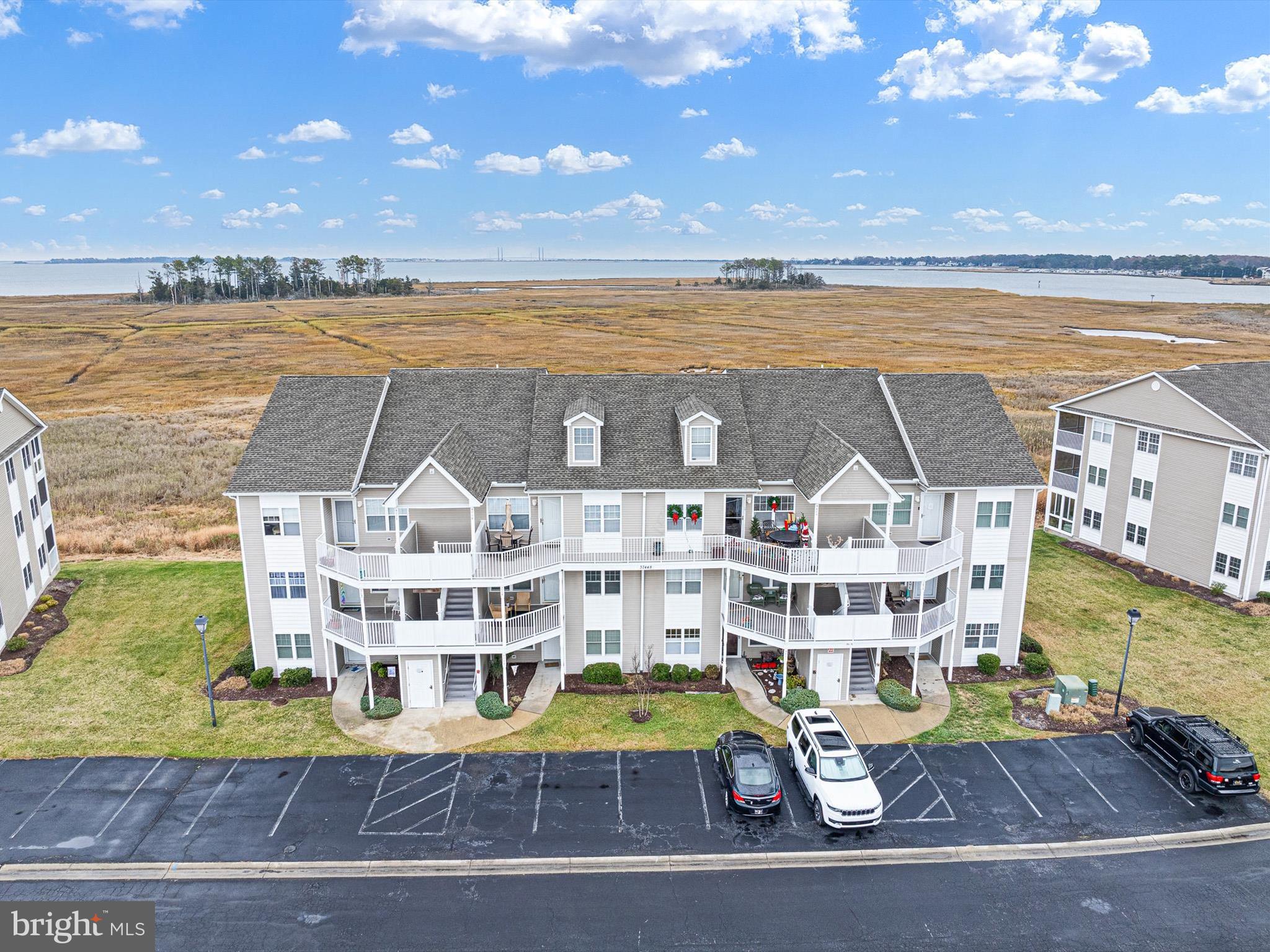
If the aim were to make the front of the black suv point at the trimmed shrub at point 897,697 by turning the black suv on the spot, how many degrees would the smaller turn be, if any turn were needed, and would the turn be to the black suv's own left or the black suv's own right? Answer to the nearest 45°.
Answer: approximately 45° to the black suv's own left

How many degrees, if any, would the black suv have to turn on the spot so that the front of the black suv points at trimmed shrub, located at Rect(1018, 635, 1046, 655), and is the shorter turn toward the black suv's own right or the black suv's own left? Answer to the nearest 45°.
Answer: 0° — it already faces it

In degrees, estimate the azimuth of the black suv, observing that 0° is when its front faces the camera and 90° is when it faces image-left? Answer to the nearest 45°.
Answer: approximately 135°

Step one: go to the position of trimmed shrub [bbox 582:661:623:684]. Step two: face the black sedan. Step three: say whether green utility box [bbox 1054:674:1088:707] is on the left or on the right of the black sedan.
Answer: left

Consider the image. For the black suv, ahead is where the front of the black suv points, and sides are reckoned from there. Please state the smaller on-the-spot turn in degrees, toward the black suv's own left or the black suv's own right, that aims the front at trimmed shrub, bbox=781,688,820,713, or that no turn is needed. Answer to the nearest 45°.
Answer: approximately 45° to the black suv's own left

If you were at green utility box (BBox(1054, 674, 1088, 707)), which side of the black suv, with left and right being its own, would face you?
front

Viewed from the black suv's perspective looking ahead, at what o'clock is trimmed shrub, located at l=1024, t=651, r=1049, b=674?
The trimmed shrub is roughly at 12 o'clock from the black suv.

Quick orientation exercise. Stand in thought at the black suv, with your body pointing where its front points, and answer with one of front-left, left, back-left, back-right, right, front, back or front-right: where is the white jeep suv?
left

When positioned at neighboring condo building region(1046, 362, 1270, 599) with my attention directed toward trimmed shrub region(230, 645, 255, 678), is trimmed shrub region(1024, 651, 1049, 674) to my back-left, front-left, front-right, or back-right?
front-left

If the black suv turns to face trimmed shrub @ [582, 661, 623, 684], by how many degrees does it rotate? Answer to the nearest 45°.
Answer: approximately 45° to its left

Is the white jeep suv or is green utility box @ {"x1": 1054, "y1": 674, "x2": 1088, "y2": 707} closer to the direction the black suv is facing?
the green utility box

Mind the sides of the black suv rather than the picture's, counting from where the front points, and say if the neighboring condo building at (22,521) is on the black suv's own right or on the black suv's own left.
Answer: on the black suv's own left

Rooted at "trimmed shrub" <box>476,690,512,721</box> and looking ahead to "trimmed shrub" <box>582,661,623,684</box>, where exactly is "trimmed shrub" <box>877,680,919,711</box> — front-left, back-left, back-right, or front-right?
front-right

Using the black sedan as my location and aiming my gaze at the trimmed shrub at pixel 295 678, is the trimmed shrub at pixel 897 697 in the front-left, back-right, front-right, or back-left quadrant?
back-right

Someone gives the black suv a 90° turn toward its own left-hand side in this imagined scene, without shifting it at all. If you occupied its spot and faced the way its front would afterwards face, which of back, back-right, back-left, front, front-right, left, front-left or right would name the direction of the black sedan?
front
